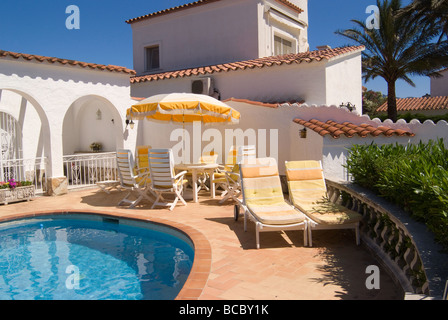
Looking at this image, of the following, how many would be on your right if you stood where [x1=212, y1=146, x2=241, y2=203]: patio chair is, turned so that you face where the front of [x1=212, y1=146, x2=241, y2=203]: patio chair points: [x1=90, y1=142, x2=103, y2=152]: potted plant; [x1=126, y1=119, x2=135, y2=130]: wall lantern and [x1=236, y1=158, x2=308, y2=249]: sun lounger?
2

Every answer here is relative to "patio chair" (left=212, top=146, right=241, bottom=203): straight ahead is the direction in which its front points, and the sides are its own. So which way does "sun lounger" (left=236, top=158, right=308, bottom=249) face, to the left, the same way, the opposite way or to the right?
to the left

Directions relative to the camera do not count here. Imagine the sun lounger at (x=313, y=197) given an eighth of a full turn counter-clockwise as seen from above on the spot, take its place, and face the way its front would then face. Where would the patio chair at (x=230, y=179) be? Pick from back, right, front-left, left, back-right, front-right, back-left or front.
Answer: back-left

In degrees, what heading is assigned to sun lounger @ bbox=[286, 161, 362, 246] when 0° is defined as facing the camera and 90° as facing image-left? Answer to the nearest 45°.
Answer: approximately 315°

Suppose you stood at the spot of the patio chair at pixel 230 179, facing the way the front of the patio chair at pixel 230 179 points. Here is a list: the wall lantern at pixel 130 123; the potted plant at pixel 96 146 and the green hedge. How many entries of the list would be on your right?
2

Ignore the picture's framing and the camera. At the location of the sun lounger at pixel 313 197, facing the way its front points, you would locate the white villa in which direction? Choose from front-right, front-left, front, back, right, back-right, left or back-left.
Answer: back

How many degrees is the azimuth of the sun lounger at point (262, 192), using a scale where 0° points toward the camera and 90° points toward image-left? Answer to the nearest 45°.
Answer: approximately 315°

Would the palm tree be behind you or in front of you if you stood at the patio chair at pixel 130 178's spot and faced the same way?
in front

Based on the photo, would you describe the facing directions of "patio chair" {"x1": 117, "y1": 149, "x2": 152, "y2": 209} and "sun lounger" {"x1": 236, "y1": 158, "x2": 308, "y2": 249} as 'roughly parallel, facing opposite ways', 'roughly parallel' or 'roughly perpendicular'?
roughly perpendicular

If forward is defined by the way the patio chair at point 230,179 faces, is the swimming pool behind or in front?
in front

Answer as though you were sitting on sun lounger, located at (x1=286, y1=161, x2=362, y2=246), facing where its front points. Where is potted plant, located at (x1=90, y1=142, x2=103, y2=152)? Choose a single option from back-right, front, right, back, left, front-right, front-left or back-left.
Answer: back

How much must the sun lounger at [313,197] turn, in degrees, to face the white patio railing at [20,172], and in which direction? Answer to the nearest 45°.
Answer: approximately 135° to its right
